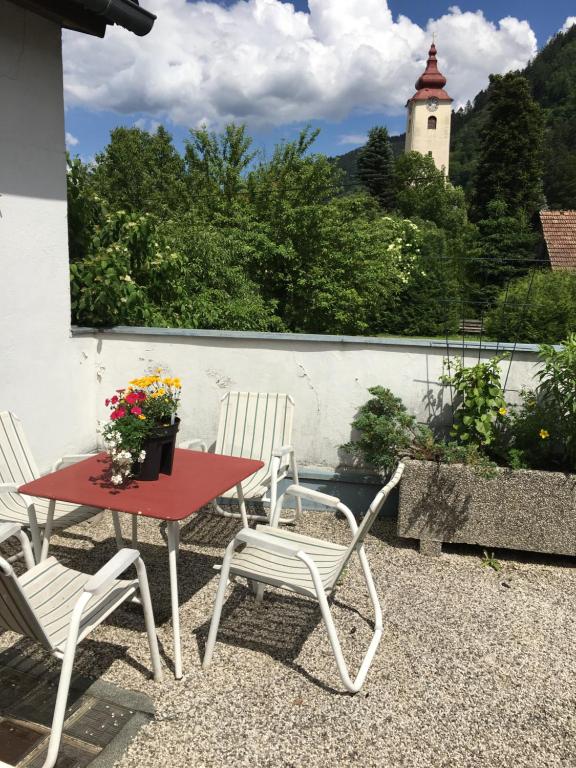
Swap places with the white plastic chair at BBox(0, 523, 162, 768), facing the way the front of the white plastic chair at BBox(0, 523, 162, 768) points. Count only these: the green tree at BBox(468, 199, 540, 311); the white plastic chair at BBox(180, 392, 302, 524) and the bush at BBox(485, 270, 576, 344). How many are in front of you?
3

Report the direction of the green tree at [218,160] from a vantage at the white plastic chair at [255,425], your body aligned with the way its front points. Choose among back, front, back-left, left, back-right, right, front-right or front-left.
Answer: back-right

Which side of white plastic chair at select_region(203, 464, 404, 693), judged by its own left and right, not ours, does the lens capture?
left

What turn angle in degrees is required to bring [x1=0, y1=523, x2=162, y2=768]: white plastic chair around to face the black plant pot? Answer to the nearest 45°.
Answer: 0° — it already faces it

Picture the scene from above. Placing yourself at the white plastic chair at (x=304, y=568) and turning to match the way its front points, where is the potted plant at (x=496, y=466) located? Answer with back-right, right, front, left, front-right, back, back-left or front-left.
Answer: back-right

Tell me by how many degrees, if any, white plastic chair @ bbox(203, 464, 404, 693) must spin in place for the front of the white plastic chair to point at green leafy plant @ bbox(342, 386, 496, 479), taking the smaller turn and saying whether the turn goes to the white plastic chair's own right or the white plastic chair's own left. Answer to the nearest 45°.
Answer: approximately 90° to the white plastic chair's own right

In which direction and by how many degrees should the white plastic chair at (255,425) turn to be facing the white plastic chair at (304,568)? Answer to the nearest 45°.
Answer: approximately 45° to its left

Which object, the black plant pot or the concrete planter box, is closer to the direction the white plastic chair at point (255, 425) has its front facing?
the black plant pot

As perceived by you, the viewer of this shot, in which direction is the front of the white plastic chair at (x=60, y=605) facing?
facing away from the viewer and to the right of the viewer

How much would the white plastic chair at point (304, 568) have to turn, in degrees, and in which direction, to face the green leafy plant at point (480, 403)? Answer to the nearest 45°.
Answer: approximately 135° to its right

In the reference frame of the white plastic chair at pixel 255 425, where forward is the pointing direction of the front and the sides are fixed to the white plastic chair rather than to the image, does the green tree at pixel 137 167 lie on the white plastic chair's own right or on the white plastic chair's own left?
on the white plastic chair's own right

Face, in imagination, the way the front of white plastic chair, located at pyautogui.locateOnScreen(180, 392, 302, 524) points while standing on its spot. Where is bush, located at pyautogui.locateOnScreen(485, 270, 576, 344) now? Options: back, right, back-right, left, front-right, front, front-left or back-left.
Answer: back
